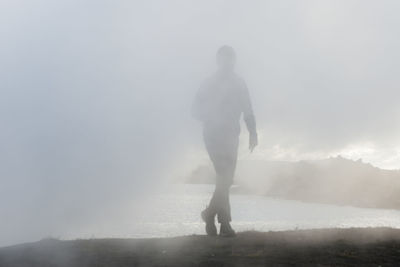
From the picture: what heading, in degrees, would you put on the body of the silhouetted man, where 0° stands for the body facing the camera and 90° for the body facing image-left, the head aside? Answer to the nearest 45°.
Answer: approximately 315°
